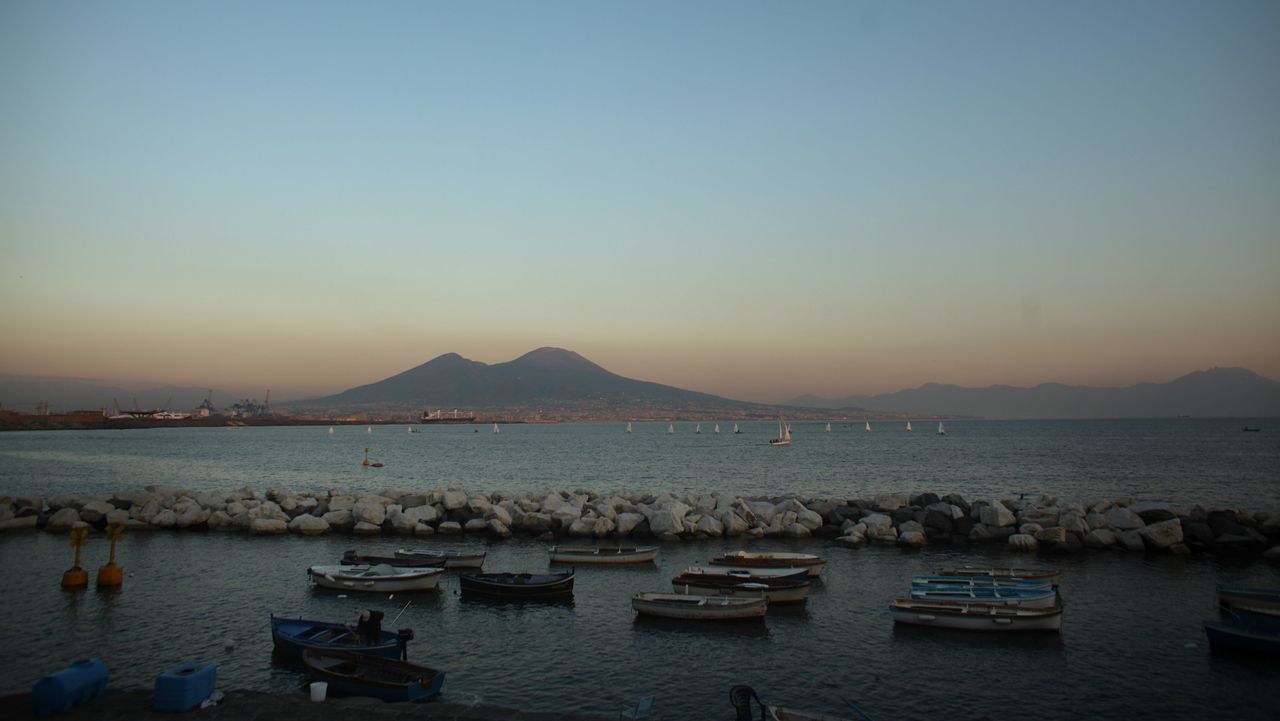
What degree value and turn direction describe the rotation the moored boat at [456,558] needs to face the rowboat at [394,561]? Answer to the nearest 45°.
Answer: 0° — it already faces it

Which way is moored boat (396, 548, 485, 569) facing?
to the viewer's left

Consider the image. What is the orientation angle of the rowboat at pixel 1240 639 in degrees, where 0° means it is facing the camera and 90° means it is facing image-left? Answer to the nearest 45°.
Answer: approximately 90°

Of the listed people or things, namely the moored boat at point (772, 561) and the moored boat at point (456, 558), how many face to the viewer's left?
2

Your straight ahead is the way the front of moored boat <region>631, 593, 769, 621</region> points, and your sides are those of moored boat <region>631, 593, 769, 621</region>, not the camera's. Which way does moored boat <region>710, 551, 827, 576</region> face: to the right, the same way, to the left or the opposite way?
the opposite way

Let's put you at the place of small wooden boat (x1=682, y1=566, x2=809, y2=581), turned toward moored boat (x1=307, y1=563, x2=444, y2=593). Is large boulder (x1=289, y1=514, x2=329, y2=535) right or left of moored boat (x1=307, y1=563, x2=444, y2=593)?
right

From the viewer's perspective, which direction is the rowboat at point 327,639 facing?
to the viewer's left

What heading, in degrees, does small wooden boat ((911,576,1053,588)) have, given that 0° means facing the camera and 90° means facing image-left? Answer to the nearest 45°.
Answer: approximately 270°
